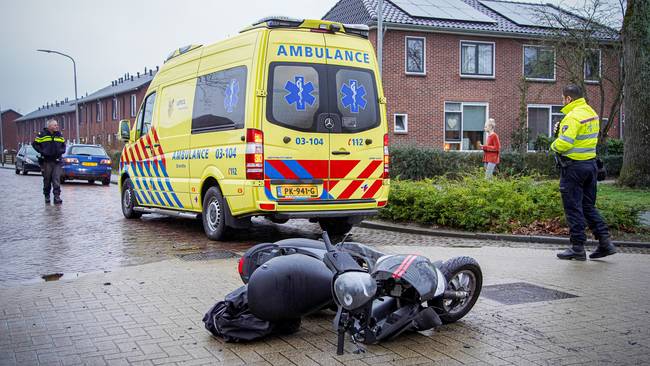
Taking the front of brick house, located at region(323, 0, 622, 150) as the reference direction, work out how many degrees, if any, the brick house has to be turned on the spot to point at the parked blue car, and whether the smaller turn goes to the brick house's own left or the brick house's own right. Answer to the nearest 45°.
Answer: approximately 45° to the brick house's own right

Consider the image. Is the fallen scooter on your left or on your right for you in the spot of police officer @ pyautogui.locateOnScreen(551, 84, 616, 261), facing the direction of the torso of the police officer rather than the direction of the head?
on your left

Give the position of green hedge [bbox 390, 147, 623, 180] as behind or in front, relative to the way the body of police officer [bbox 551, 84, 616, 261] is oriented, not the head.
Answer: in front

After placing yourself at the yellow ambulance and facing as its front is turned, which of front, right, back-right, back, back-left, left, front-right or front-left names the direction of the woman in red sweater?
right

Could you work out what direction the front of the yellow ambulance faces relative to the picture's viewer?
facing away from the viewer and to the left of the viewer

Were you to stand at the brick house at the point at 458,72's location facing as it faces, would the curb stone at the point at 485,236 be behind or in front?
in front

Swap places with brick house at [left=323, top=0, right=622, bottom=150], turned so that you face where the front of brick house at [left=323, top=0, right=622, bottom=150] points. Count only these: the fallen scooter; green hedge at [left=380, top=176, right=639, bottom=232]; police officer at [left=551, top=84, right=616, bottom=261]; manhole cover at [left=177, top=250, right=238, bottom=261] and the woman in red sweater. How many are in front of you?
5

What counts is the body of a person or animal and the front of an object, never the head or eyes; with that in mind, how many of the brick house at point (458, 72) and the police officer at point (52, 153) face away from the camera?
0
